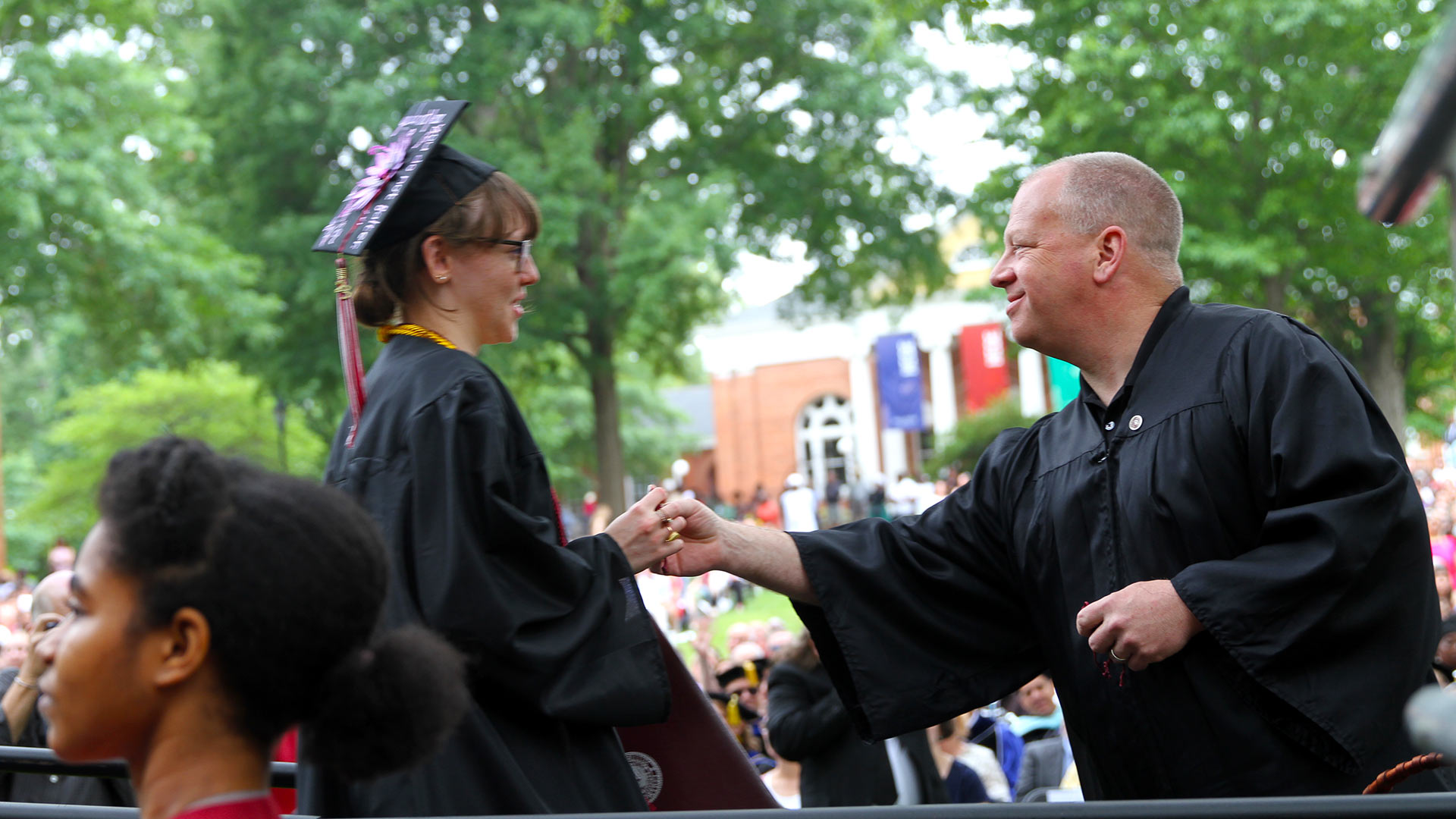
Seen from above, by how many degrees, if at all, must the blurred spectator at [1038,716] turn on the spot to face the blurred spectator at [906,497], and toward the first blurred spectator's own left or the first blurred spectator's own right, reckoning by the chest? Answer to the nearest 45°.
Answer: approximately 180°

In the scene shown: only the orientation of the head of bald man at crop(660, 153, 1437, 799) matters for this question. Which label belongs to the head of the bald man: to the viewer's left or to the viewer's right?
to the viewer's left

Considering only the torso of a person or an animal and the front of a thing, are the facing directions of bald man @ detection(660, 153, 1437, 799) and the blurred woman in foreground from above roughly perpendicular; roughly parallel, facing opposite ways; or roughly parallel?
roughly parallel

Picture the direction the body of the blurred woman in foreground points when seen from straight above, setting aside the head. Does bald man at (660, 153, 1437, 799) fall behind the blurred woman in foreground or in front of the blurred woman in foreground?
behind

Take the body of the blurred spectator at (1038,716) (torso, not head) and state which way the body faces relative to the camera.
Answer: toward the camera

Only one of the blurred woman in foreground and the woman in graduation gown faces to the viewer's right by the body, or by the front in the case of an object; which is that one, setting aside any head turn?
the woman in graduation gown

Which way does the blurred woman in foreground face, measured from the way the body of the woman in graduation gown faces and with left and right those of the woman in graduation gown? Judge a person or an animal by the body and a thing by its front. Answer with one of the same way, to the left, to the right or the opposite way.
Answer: the opposite way

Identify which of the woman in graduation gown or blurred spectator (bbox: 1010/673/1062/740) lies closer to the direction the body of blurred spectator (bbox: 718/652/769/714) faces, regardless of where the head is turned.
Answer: the woman in graduation gown

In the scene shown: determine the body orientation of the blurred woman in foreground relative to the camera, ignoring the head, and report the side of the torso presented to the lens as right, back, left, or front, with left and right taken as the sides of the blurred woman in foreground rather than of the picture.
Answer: left

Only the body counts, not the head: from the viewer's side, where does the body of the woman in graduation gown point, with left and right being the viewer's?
facing to the right of the viewer

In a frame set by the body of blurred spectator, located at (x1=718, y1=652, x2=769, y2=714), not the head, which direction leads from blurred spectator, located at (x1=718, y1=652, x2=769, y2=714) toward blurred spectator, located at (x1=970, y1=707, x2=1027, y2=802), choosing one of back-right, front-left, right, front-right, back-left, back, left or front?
front-left

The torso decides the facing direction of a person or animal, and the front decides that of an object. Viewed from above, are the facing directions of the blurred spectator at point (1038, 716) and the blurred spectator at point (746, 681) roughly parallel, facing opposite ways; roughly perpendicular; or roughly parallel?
roughly parallel

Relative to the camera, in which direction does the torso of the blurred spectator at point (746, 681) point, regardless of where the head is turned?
toward the camera

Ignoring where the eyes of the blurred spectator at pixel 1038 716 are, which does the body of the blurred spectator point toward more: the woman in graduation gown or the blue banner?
the woman in graduation gown

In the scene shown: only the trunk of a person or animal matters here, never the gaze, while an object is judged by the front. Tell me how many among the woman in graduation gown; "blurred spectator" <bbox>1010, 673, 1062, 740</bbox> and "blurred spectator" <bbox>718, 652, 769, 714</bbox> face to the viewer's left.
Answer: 0

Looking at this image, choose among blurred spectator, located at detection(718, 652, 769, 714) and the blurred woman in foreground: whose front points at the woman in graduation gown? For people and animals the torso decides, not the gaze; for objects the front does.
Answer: the blurred spectator

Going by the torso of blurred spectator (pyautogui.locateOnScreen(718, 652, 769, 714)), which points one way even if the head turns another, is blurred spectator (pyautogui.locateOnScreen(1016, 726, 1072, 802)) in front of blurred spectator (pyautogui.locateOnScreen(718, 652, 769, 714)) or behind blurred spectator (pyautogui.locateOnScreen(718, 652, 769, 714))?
in front
